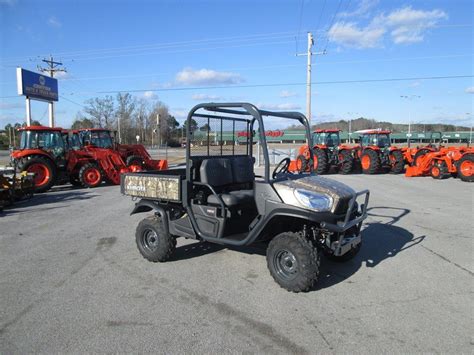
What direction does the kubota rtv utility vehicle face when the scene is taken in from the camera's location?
facing the viewer and to the right of the viewer

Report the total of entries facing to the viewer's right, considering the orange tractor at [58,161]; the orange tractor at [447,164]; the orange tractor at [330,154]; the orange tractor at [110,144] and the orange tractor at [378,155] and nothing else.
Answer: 2

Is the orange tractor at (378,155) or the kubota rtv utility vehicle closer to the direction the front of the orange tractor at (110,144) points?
the orange tractor

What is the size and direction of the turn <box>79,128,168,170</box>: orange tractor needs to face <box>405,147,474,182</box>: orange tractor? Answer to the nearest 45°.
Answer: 0° — it already faces it

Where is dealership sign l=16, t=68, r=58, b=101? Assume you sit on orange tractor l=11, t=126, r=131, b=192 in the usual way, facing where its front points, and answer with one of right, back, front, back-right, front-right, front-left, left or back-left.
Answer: left

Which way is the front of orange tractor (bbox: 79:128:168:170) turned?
to the viewer's right

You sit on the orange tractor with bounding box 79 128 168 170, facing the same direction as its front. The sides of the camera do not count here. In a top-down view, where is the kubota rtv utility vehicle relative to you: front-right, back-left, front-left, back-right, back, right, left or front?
right

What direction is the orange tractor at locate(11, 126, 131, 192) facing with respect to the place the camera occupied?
facing to the right of the viewer

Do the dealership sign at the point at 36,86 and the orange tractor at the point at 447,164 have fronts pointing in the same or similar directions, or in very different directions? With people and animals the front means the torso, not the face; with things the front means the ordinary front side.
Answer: very different directions

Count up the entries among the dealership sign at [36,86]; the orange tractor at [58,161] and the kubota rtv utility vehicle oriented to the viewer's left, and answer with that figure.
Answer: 0

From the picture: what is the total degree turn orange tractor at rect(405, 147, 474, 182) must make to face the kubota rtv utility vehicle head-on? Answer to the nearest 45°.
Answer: approximately 90° to its left

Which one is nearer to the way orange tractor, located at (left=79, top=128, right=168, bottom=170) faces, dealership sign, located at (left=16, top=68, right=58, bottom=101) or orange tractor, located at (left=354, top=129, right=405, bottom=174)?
the orange tractor

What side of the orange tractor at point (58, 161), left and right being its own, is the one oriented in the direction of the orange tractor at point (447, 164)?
front

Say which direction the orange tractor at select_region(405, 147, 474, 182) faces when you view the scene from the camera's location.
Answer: facing to the left of the viewer

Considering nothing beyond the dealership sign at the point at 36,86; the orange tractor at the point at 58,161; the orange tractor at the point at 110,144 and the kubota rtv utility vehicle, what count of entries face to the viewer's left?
0

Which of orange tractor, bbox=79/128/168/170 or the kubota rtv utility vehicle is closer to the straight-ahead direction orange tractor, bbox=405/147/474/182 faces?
the orange tractor
